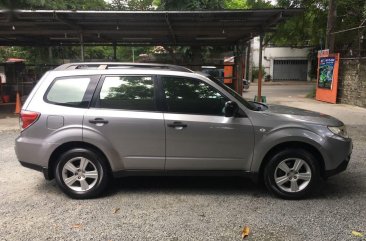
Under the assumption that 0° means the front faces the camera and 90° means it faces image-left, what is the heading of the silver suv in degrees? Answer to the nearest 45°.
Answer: approximately 270°

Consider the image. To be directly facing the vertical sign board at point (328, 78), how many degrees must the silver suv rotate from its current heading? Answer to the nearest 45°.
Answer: approximately 45° to its left

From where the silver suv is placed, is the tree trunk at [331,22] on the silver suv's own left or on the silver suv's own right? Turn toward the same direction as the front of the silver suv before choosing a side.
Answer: on the silver suv's own left

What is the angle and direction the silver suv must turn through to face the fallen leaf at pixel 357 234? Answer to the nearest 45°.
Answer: approximately 45° to its right

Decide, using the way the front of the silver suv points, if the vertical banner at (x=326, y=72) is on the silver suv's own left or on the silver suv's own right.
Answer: on the silver suv's own left

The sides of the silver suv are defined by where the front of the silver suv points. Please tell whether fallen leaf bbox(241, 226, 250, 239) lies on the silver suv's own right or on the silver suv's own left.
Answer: on the silver suv's own right
